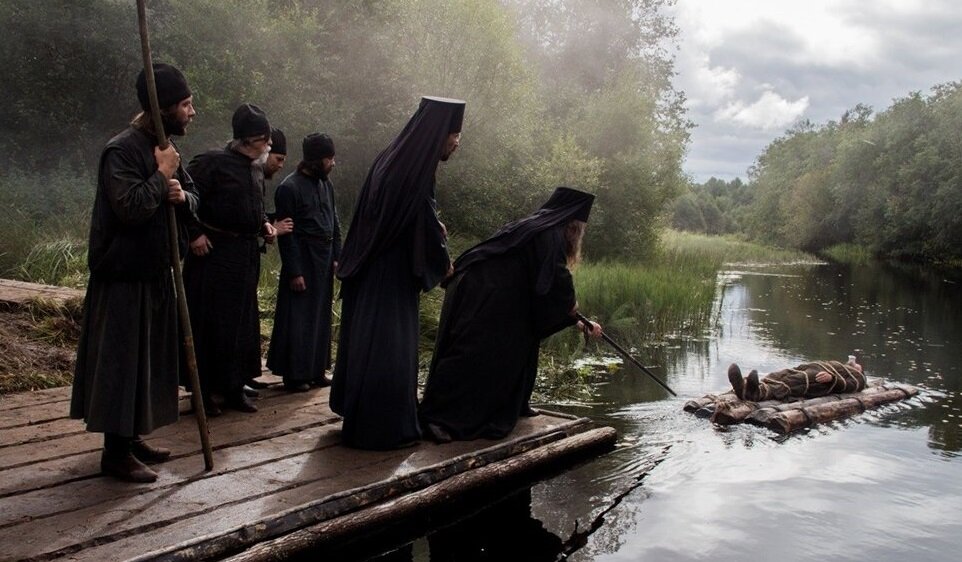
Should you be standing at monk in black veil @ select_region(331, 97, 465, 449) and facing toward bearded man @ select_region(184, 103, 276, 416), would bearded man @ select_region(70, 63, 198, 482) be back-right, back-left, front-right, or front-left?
front-left

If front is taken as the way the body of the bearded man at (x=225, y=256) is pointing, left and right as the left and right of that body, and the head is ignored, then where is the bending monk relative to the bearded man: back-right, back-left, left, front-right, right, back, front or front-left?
front-left

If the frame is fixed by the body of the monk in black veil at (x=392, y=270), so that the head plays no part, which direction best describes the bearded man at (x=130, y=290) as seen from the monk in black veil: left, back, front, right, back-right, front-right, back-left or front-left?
back-right

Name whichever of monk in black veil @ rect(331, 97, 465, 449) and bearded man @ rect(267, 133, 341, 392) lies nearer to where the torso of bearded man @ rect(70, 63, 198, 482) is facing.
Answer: the monk in black veil

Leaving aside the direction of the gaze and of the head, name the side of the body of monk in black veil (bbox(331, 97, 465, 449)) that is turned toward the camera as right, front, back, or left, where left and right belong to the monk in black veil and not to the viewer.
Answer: right

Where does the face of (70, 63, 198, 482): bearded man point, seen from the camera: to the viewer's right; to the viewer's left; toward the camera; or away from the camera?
to the viewer's right

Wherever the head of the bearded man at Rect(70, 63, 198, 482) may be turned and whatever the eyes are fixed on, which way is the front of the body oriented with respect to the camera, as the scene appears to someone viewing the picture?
to the viewer's right

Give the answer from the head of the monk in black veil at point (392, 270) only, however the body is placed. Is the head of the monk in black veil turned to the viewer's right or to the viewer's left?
to the viewer's right

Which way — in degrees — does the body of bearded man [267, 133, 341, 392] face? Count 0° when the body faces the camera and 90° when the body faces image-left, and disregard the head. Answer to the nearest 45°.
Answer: approximately 315°

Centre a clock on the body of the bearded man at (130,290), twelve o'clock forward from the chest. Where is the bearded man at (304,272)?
the bearded man at (304,272) is roughly at 10 o'clock from the bearded man at (130,290).

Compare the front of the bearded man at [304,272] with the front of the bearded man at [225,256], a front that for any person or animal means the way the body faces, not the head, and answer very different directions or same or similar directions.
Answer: same or similar directions

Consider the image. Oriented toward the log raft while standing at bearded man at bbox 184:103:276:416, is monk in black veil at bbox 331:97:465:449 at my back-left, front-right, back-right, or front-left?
front-right

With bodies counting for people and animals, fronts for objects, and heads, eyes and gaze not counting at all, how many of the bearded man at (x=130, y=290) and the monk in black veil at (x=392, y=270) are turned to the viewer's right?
2

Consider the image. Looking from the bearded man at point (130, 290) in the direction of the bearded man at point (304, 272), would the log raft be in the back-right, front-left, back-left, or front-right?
front-right

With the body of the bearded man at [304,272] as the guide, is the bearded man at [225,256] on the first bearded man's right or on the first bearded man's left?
on the first bearded man's right

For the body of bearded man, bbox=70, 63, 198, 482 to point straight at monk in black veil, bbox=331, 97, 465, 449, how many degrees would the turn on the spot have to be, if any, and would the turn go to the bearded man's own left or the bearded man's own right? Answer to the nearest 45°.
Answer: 0° — they already face them

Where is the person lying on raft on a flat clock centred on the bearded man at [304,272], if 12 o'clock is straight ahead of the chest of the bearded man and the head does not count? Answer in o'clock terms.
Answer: The person lying on raft is roughly at 10 o'clock from the bearded man.

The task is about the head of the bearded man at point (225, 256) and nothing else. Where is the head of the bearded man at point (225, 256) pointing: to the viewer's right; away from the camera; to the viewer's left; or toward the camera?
to the viewer's right

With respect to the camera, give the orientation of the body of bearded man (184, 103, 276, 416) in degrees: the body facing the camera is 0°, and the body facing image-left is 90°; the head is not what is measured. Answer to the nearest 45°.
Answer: approximately 315°
